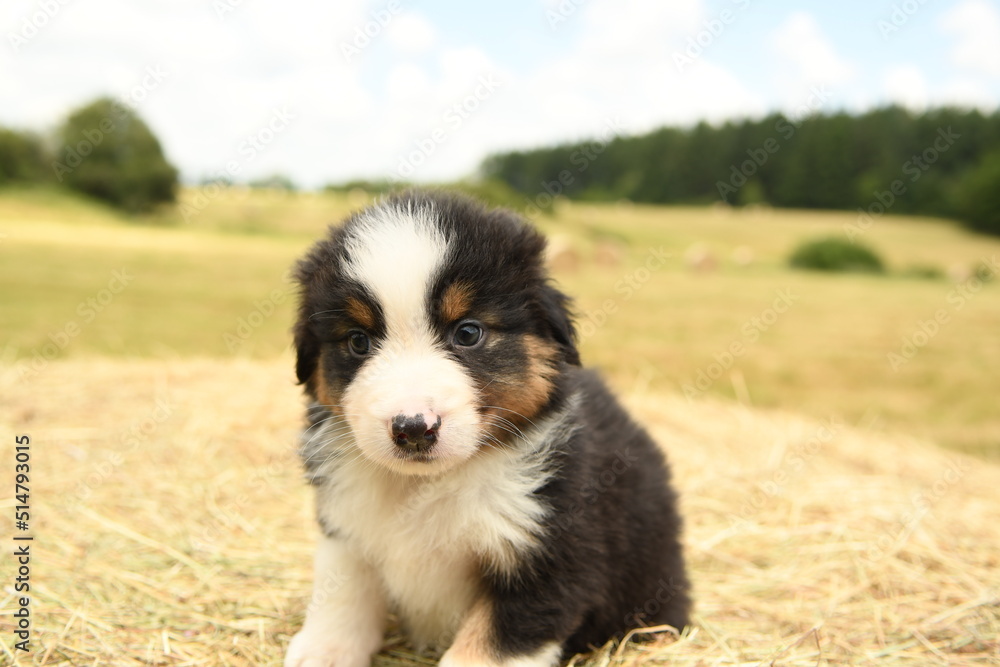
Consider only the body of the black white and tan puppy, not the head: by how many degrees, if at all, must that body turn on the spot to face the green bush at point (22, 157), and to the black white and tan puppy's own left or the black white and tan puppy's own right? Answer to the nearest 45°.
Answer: approximately 90° to the black white and tan puppy's own right

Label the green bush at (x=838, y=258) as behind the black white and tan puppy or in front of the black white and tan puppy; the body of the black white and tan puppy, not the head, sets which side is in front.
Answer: behind

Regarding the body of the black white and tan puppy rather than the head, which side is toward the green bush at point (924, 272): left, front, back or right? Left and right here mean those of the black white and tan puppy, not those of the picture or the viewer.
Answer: back

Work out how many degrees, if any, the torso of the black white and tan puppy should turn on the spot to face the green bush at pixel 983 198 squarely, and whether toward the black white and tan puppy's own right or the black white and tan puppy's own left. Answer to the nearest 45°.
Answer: approximately 180°

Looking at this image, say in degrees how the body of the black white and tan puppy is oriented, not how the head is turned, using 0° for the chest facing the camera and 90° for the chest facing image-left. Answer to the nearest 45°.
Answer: approximately 45°
